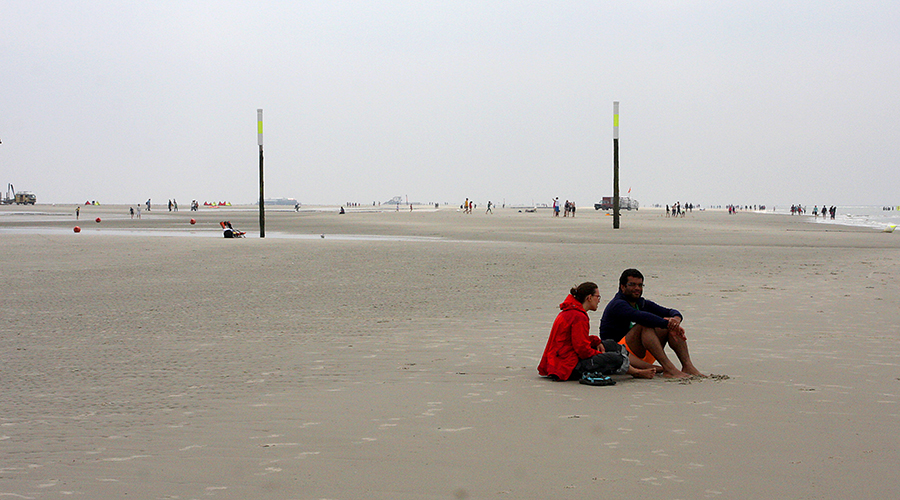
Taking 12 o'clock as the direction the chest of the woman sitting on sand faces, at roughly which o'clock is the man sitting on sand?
The man sitting on sand is roughly at 11 o'clock from the woman sitting on sand.

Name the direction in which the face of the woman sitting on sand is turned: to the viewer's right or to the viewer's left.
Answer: to the viewer's right

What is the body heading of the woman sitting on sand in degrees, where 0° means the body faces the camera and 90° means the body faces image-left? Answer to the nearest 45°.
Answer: approximately 270°
